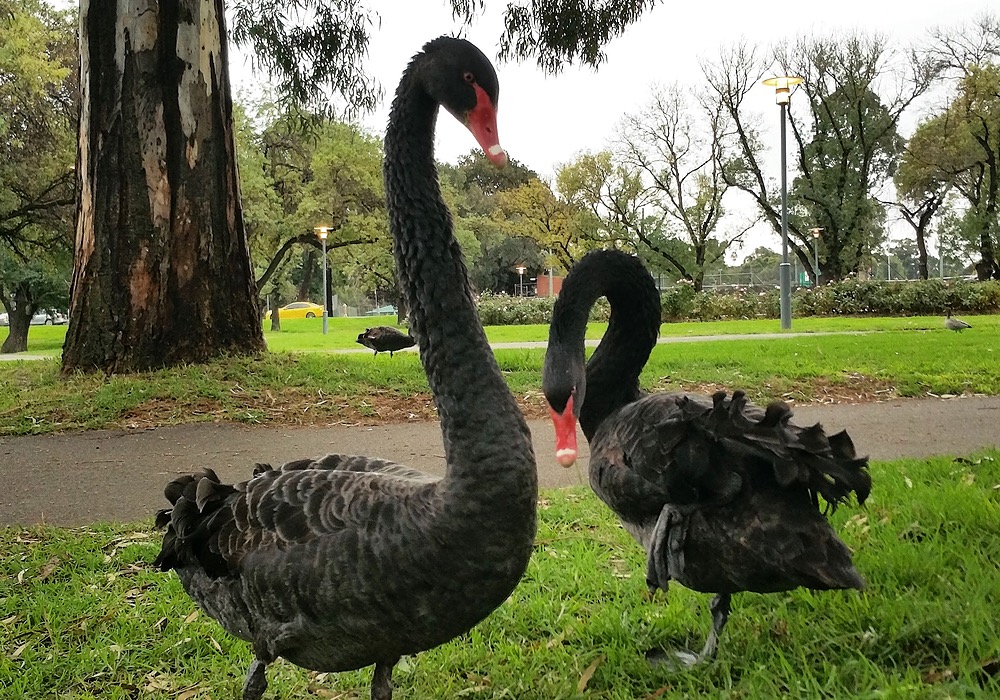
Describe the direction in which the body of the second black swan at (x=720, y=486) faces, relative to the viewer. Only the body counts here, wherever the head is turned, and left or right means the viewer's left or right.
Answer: facing to the left of the viewer

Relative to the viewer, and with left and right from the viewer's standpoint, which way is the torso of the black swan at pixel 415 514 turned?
facing to the right of the viewer

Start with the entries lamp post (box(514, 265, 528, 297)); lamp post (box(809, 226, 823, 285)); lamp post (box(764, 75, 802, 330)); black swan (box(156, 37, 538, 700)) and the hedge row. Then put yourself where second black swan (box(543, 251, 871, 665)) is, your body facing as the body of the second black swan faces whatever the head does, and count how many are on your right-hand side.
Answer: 4

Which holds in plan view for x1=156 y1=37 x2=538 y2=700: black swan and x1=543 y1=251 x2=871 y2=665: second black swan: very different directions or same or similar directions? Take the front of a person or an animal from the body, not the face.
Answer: very different directions

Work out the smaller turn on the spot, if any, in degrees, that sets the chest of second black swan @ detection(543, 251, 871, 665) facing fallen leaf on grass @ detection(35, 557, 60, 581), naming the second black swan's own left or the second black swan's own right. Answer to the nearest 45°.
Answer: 0° — it already faces it

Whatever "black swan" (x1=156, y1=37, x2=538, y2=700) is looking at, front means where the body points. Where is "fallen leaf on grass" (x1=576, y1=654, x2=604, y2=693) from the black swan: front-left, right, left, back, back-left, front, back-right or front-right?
front-left

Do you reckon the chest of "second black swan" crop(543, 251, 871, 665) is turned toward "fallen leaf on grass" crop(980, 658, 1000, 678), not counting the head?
no

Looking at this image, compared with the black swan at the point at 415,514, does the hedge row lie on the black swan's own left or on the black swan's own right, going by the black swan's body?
on the black swan's own left

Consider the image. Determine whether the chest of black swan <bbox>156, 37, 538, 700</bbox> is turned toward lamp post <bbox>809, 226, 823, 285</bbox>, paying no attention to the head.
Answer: no

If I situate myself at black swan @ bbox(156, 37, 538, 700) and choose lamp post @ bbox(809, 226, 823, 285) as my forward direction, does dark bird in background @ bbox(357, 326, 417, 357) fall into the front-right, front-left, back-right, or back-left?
front-left

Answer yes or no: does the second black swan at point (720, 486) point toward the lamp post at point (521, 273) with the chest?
no

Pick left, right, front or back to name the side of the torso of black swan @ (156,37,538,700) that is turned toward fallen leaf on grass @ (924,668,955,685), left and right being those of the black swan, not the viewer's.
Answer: front

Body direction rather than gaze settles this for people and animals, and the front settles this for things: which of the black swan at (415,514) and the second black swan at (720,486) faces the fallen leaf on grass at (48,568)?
the second black swan

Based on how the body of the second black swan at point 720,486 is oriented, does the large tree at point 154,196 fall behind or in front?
in front

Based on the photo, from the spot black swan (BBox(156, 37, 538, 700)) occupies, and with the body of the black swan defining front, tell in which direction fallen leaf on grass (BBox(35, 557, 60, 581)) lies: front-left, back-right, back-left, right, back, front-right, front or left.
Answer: back-left

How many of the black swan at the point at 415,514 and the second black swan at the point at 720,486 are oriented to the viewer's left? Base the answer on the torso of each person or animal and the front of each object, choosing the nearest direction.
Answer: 1
